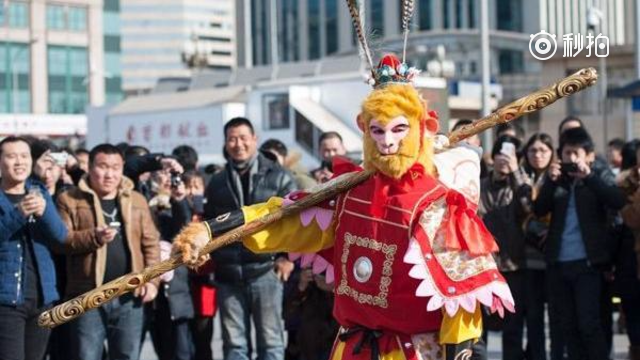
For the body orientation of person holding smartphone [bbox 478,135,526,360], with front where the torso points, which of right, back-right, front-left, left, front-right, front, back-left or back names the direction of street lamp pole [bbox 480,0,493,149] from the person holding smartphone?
back

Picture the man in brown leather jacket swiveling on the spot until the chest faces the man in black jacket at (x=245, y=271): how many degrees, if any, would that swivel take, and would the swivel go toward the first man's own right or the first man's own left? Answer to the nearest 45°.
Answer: approximately 90° to the first man's own left

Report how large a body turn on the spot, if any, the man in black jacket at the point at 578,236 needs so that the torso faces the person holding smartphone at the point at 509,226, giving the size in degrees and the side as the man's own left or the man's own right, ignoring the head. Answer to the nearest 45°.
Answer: approximately 135° to the man's own right

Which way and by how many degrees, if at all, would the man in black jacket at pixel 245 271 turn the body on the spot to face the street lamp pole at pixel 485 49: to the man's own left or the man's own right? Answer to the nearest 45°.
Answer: approximately 180°

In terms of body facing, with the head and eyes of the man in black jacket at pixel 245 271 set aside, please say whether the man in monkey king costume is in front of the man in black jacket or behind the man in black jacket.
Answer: in front

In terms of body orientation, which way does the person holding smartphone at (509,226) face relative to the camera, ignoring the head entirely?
toward the camera

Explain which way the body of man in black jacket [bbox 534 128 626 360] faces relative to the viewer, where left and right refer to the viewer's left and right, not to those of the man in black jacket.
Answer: facing the viewer

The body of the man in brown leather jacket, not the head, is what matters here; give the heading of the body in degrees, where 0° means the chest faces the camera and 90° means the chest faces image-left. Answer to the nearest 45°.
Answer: approximately 0°

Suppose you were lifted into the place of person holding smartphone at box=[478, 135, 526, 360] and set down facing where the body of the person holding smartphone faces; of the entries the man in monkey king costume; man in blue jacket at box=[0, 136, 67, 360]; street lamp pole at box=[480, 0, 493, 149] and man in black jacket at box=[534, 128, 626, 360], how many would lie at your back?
1

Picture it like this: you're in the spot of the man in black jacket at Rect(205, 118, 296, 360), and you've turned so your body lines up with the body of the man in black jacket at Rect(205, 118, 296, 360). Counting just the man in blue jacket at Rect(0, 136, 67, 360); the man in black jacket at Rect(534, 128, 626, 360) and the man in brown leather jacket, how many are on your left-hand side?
1
